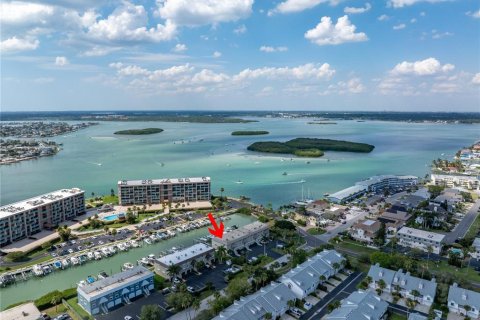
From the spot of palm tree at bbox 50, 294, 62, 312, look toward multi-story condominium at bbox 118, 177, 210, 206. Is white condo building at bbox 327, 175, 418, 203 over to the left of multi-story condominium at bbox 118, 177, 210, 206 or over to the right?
right

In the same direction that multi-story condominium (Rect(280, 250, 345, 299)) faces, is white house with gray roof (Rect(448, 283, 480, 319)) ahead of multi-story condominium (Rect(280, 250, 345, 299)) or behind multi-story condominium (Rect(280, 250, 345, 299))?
ahead

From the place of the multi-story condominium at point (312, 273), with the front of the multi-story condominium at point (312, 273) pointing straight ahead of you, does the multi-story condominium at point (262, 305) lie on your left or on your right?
on your right

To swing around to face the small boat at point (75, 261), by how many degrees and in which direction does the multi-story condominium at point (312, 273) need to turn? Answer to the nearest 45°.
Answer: approximately 135° to its right

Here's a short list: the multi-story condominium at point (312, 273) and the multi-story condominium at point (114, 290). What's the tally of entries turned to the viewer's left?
0

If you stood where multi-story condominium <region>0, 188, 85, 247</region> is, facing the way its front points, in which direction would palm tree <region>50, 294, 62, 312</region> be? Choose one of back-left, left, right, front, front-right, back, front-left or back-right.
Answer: front-right

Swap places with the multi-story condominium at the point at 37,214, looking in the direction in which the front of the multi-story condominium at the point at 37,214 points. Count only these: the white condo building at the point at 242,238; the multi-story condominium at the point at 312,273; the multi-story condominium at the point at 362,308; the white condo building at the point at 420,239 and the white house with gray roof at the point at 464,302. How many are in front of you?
5

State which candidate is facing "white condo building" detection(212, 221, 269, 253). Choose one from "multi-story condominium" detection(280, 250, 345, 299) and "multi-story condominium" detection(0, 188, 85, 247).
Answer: "multi-story condominium" detection(0, 188, 85, 247)

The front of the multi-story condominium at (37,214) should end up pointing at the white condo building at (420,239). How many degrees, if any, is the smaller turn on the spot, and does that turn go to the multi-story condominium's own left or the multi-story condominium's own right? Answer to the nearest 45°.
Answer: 0° — it already faces it

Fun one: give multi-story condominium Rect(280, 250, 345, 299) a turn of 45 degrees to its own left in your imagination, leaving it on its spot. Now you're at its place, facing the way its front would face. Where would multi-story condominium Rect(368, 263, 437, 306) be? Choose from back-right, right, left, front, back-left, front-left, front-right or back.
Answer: front

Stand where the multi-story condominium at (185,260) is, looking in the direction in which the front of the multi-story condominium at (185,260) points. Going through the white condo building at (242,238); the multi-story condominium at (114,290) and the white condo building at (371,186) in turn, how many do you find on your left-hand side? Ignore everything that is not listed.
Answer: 2

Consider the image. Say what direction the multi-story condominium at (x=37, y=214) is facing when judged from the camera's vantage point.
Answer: facing the viewer and to the right of the viewer

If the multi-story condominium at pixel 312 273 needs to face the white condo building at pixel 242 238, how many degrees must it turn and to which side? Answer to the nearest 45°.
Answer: approximately 180°

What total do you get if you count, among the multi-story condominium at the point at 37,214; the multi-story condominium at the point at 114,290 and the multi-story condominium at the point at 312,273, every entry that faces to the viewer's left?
0

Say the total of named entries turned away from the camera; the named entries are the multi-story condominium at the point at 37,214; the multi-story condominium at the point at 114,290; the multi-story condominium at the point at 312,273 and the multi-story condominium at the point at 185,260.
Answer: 0
